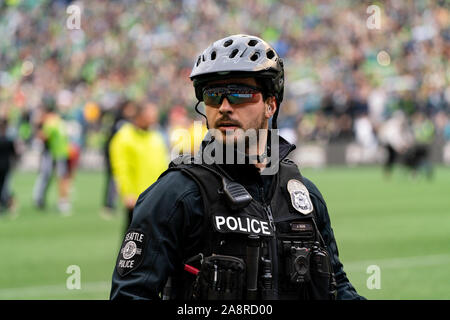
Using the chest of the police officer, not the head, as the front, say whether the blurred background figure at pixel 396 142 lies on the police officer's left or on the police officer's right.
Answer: on the police officer's left

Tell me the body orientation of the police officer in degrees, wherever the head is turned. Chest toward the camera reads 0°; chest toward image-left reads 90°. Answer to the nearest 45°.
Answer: approximately 315°

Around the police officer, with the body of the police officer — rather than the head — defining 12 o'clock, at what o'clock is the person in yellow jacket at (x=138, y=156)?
The person in yellow jacket is roughly at 7 o'clock from the police officer.

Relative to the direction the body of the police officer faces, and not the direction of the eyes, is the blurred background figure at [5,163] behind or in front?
behind

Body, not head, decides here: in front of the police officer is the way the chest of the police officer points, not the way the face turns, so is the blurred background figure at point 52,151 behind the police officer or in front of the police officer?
behind
